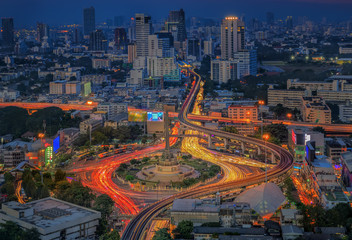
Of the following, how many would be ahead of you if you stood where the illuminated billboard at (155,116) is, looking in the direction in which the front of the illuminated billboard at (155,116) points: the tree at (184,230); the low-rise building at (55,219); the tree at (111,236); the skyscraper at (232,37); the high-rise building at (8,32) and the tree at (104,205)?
4

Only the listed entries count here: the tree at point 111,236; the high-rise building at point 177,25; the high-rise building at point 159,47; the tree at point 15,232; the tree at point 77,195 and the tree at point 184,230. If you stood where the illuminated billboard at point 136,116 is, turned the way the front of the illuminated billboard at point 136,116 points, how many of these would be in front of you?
4

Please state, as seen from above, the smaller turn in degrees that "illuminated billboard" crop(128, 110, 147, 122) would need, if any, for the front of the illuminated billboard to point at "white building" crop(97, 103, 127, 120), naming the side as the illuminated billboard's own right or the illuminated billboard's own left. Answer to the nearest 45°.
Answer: approximately 135° to the illuminated billboard's own right

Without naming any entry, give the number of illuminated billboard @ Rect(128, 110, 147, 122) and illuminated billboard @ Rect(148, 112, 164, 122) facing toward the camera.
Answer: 2

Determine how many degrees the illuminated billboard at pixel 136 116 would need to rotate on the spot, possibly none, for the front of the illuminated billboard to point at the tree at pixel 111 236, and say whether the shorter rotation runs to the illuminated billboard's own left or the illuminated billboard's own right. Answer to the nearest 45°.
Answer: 0° — it already faces it

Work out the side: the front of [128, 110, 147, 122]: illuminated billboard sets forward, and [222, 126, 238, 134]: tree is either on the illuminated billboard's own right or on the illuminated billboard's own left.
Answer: on the illuminated billboard's own left

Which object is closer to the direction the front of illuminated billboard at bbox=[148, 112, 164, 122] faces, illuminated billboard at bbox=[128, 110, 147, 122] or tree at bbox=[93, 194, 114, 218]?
the tree

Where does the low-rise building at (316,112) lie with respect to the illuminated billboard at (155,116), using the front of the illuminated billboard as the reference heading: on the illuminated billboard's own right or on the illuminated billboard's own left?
on the illuminated billboard's own left

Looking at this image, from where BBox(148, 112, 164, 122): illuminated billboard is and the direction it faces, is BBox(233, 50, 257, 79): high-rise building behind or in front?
behind

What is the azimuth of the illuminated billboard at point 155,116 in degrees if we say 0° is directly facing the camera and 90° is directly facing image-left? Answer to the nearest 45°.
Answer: approximately 0°
